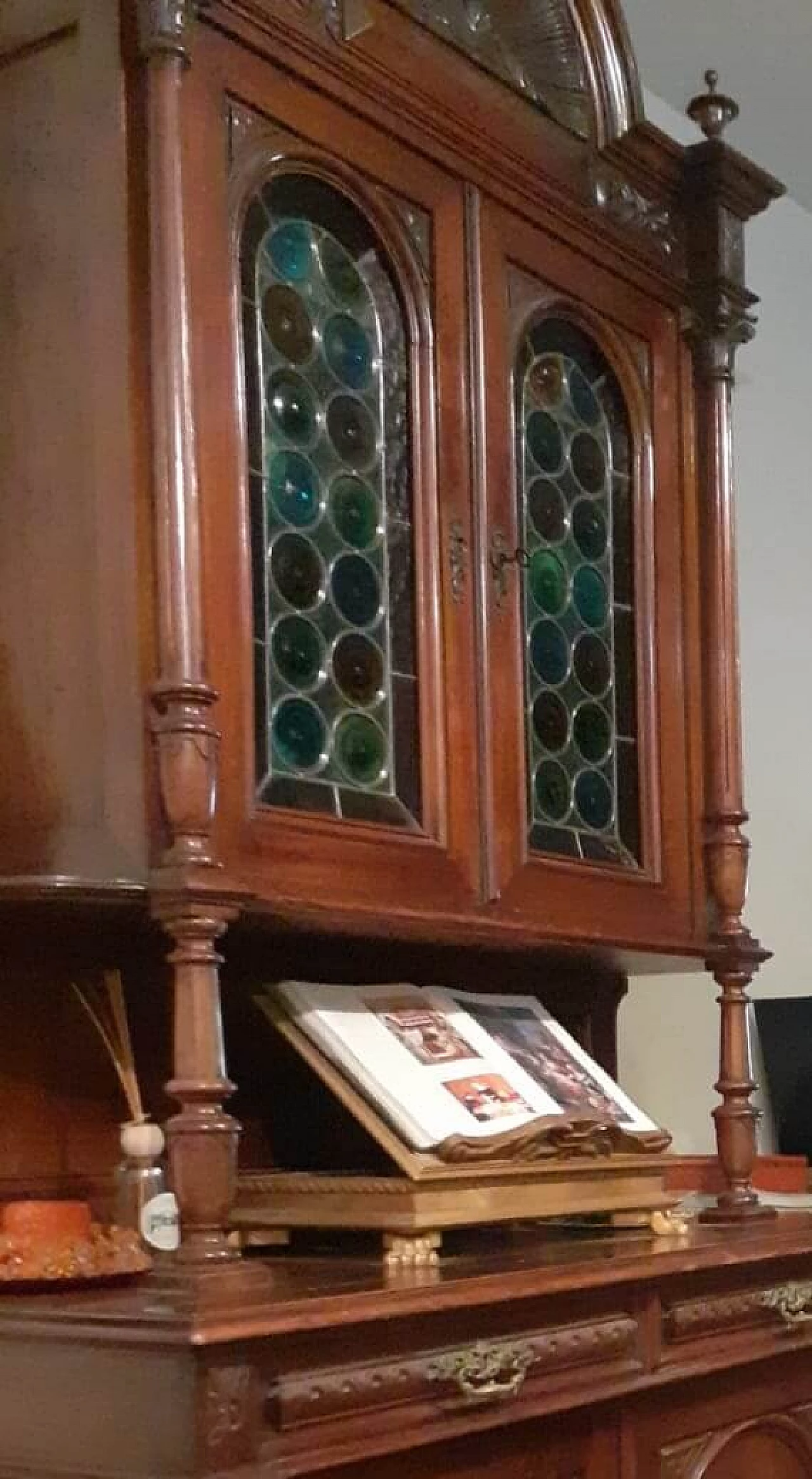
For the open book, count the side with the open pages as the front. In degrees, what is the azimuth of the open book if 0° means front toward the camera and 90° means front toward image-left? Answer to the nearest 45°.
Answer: approximately 315°

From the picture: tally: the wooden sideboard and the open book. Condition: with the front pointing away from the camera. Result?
0

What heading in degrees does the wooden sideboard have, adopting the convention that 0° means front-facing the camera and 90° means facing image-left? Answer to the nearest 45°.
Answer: approximately 315°

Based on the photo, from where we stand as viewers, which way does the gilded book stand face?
facing the viewer and to the right of the viewer
